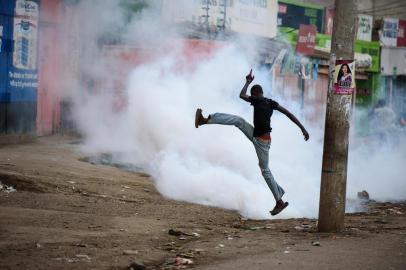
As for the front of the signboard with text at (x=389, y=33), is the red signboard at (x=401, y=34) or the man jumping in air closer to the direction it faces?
the man jumping in air

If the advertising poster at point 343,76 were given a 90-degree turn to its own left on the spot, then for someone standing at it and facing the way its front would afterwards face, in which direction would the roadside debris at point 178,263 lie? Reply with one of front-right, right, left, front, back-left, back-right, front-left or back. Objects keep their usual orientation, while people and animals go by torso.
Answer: back-right

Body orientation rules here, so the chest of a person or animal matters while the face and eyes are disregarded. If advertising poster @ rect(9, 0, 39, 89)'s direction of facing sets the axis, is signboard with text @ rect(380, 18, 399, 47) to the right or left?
on its left

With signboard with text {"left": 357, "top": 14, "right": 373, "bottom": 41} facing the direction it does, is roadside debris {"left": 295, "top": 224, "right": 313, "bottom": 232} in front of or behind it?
in front

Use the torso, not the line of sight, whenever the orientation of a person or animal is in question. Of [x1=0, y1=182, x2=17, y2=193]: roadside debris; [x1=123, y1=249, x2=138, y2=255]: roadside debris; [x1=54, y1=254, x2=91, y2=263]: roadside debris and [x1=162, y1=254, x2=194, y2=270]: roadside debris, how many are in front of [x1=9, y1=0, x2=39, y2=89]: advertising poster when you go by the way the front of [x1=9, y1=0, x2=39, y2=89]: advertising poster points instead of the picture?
4

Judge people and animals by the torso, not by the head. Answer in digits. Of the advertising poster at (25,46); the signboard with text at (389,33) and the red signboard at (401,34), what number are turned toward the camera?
3

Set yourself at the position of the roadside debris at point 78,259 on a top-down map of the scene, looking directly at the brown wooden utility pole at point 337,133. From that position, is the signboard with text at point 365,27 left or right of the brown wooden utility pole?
left

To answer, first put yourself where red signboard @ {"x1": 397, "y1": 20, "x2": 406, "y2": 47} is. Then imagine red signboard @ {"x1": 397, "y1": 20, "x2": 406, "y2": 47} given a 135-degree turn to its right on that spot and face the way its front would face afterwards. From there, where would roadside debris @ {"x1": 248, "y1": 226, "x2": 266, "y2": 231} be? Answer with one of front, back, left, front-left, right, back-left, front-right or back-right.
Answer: back-left

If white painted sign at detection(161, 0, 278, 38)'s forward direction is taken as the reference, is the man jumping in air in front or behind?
in front

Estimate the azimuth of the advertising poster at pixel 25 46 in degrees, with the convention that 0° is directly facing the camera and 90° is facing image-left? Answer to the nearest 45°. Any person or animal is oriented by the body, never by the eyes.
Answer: approximately 0°

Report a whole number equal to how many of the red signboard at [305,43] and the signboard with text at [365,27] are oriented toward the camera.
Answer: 2

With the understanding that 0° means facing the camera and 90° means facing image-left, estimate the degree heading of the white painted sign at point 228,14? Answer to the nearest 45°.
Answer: approximately 0°
